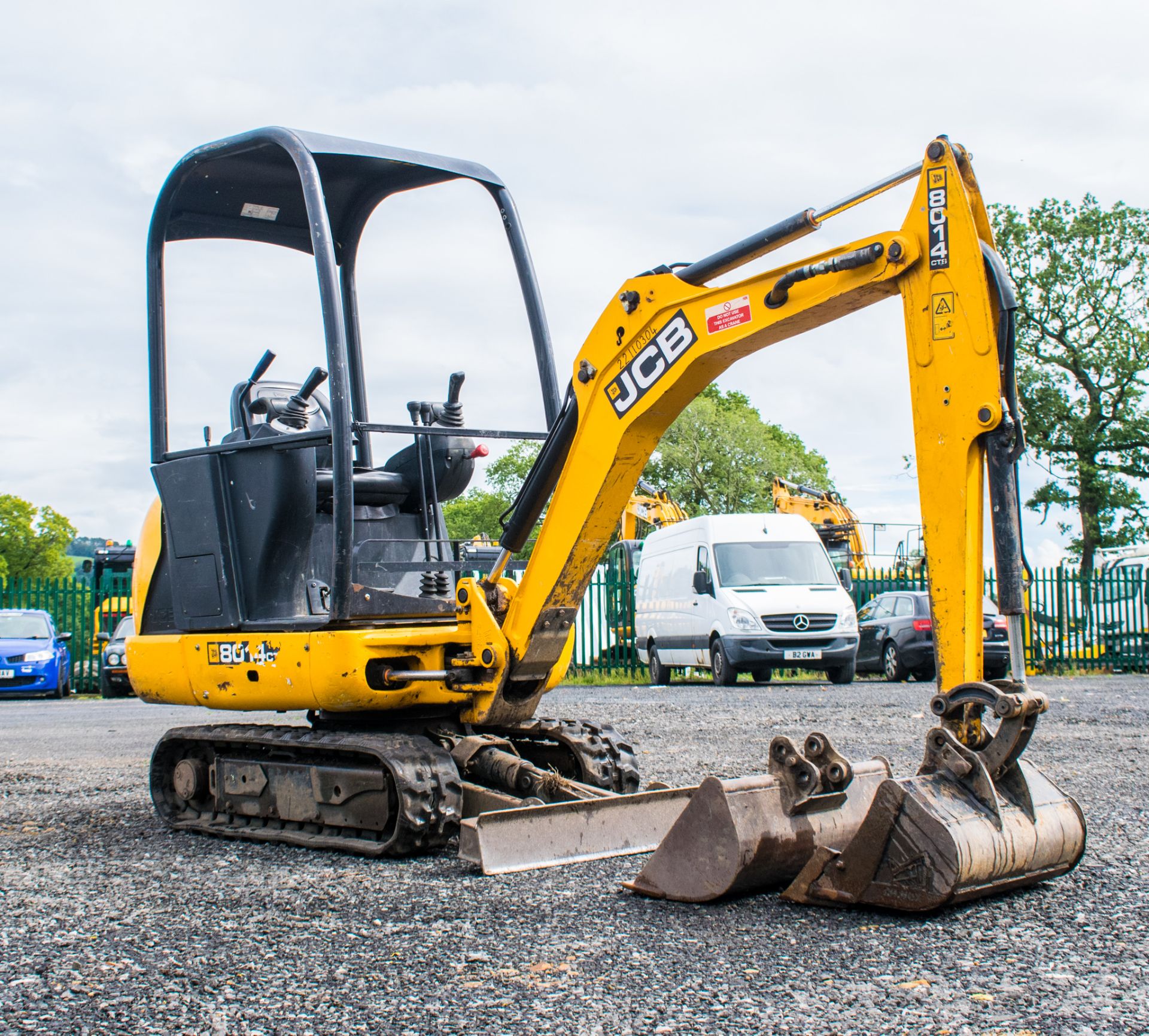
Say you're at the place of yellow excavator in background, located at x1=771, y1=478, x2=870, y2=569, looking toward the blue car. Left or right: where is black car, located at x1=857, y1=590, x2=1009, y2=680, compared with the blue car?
left

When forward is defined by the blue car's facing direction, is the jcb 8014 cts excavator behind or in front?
in front

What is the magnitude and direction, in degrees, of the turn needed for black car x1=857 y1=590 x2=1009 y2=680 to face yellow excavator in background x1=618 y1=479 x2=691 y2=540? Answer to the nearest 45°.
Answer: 0° — it already faces it

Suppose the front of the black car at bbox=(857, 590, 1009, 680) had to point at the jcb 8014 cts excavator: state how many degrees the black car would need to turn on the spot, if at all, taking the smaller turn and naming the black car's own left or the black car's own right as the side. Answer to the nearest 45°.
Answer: approximately 135° to the black car's own left

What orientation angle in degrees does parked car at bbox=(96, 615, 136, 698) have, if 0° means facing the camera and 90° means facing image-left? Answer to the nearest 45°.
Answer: approximately 0°

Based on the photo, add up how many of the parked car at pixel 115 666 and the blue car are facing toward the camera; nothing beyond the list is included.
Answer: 2

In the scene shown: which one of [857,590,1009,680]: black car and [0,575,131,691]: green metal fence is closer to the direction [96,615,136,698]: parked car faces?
the black car

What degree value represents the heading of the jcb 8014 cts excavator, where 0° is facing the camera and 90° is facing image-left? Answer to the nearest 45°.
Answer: approximately 315°

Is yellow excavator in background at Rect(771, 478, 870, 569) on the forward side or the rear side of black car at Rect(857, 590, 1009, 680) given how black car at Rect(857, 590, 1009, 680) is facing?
on the forward side

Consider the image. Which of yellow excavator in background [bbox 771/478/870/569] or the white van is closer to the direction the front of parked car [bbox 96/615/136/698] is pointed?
the white van
